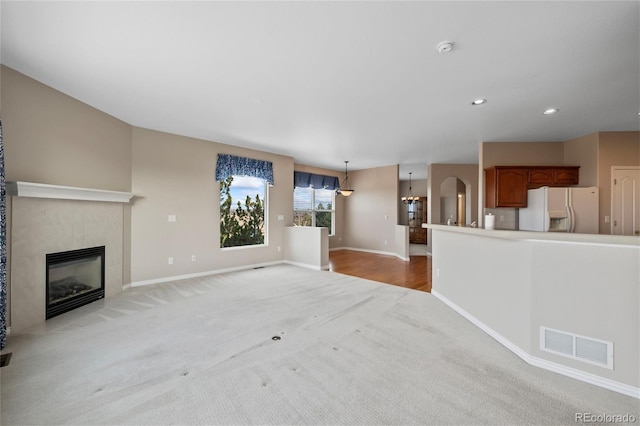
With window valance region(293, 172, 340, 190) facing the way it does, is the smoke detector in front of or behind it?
in front

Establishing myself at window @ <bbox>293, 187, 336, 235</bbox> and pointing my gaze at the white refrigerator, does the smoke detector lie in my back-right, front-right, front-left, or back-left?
front-right

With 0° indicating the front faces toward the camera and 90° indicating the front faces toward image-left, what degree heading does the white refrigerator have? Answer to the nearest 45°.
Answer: approximately 315°

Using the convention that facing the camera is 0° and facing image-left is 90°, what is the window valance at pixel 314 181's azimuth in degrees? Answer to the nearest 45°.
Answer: approximately 315°

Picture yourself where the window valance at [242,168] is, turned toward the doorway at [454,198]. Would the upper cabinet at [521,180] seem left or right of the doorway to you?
right

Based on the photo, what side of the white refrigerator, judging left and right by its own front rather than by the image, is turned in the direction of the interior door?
left

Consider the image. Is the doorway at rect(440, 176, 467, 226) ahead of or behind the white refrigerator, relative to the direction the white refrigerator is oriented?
behind

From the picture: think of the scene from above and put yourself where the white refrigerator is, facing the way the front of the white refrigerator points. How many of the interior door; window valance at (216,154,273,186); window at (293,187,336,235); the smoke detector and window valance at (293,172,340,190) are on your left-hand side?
1

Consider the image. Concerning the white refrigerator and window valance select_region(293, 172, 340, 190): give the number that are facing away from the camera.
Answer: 0
